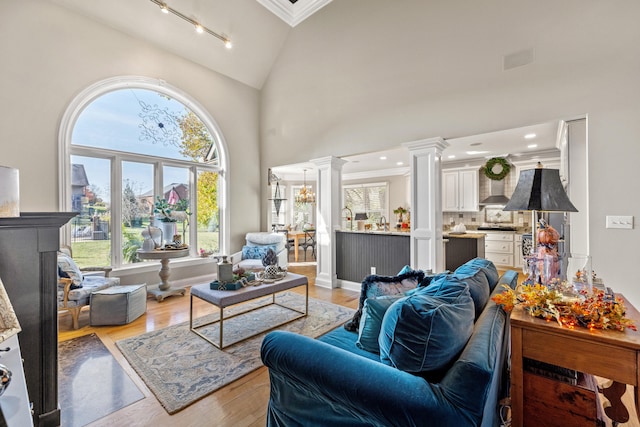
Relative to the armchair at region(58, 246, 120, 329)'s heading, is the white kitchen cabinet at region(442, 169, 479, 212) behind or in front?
in front

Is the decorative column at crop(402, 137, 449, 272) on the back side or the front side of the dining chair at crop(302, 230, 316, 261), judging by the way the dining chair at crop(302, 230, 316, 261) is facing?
on the back side

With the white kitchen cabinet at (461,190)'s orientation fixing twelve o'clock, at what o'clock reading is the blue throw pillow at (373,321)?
The blue throw pillow is roughly at 12 o'clock from the white kitchen cabinet.

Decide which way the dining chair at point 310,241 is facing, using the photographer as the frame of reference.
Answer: facing away from the viewer and to the left of the viewer

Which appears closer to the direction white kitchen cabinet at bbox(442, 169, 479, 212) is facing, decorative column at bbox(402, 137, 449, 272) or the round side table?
the decorative column

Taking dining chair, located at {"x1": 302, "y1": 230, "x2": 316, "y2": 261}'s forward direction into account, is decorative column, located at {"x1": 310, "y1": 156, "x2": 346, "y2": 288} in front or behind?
behind

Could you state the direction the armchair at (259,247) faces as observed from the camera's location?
facing the viewer and to the left of the viewer

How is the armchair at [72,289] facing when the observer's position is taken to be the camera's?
facing the viewer and to the right of the viewer

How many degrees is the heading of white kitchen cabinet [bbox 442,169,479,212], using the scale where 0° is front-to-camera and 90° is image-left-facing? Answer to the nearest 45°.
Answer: approximately 0°

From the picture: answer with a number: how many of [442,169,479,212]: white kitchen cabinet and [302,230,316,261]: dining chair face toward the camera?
1
